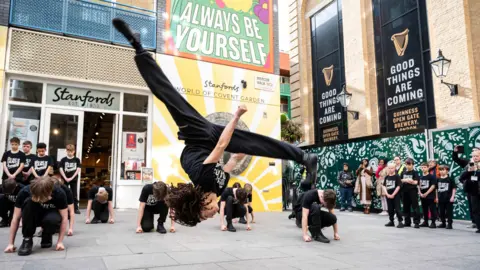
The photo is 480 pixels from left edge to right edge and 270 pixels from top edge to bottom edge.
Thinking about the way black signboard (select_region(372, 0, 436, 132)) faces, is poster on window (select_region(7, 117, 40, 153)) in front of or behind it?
in front

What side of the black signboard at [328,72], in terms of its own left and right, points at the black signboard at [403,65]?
left

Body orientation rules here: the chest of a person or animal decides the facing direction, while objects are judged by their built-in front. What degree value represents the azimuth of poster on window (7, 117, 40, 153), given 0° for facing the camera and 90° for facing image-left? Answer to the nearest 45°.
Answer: approximately 0°

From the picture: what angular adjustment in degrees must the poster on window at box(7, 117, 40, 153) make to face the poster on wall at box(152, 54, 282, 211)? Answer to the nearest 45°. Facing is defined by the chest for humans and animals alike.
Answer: approximately 90° to its left

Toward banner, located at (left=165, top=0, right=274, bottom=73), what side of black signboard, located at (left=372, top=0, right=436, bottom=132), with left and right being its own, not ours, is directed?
front

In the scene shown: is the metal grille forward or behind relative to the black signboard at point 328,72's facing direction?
forward

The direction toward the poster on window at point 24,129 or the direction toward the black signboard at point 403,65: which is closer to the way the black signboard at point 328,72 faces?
the poster on window

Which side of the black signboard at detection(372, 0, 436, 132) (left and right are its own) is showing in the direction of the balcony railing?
front

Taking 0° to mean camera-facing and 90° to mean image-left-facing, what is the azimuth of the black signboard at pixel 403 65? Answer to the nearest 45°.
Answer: approximately 45°

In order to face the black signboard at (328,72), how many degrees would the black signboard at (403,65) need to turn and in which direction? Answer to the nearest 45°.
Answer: approximately 90° to its right
